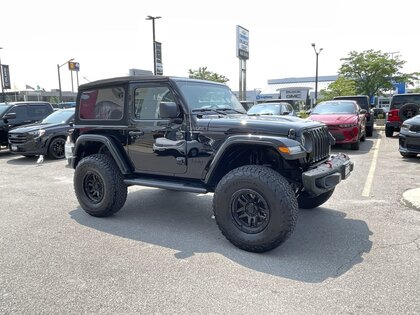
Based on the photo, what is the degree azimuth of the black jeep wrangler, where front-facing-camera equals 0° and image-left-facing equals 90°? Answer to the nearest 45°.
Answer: approximately 315°

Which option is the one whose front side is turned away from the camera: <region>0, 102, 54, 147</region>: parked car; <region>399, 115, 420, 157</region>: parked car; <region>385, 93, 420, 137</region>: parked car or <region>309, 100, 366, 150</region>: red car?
<region>385, 93, 420, 137</region>: parked car

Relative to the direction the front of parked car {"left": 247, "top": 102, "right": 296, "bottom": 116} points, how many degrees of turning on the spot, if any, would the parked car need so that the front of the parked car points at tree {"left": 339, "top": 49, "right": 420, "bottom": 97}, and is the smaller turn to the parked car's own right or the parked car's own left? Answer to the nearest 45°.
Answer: approximately 180°

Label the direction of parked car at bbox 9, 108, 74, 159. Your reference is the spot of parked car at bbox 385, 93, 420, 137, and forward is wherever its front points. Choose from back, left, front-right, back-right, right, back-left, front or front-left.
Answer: back-left

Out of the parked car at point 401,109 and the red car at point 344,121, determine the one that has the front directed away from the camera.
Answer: the parked car

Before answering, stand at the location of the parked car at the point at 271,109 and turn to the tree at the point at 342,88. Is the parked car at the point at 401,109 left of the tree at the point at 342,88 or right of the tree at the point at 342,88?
right

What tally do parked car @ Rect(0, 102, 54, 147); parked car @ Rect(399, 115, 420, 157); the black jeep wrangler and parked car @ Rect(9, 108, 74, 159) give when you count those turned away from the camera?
0

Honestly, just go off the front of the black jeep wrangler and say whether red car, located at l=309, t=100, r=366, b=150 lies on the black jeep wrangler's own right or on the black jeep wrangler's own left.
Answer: on the black jeep wrangler's own left

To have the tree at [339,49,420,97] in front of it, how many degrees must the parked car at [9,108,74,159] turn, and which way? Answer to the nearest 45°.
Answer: approximately 135° to its left

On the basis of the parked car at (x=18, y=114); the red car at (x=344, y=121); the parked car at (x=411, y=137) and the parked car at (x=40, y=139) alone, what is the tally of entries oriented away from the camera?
0

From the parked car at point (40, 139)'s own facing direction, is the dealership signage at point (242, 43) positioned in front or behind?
behind

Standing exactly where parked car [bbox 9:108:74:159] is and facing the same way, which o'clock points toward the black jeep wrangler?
The black jeep wrangler is roughly at 10 o'clock from the parked car.

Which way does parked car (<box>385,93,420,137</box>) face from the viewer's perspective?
away from the camera

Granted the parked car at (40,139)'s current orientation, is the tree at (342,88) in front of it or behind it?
behind

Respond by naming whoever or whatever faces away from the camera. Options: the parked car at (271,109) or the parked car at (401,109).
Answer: the parked car at (401,109)

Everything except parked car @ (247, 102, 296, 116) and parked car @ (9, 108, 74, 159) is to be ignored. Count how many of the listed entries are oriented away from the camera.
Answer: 0

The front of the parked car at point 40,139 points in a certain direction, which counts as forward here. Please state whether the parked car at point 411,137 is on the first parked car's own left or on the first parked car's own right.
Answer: on the first parked car's own left

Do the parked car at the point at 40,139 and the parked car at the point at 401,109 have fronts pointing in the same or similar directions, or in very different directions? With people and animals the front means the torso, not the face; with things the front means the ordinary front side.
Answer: very different directions

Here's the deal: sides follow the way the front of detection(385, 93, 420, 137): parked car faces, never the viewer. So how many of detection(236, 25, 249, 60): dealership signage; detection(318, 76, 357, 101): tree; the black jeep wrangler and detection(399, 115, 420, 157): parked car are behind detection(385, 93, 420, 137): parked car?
2
